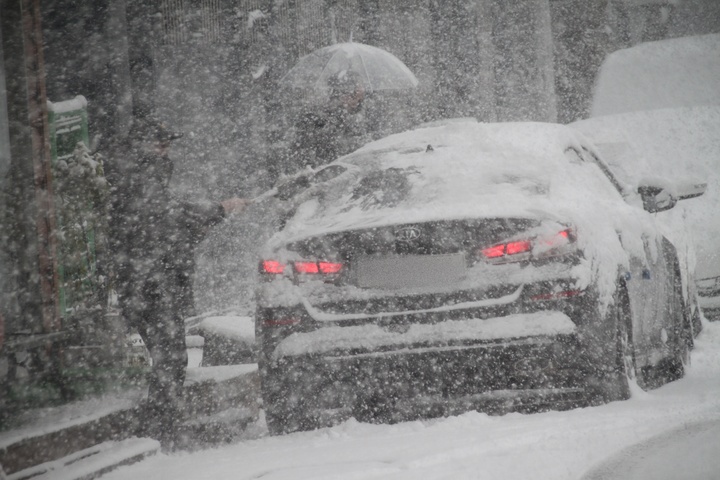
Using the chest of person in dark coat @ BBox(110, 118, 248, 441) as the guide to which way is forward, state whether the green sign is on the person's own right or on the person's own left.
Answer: on the person's own left

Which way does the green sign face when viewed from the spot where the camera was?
facing the viewer and to the right of the viewer

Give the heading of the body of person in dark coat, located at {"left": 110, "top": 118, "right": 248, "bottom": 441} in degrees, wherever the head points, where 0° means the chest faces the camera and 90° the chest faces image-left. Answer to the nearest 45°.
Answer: approximately 270°

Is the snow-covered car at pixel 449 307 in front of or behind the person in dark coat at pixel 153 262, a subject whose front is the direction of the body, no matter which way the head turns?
in front

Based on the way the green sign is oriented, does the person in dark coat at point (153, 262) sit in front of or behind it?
in front

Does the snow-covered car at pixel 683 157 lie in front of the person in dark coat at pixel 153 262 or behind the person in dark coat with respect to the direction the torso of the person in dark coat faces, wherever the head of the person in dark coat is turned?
in front

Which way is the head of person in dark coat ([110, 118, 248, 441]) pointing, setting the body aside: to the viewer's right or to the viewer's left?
to the viewer's right

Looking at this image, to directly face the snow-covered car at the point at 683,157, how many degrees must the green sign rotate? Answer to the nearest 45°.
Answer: approximately 45° to its left

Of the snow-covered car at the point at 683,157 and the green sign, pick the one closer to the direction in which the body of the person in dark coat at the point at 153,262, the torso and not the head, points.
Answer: the snow-covered car

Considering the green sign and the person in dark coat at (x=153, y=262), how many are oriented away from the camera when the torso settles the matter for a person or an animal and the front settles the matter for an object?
0
